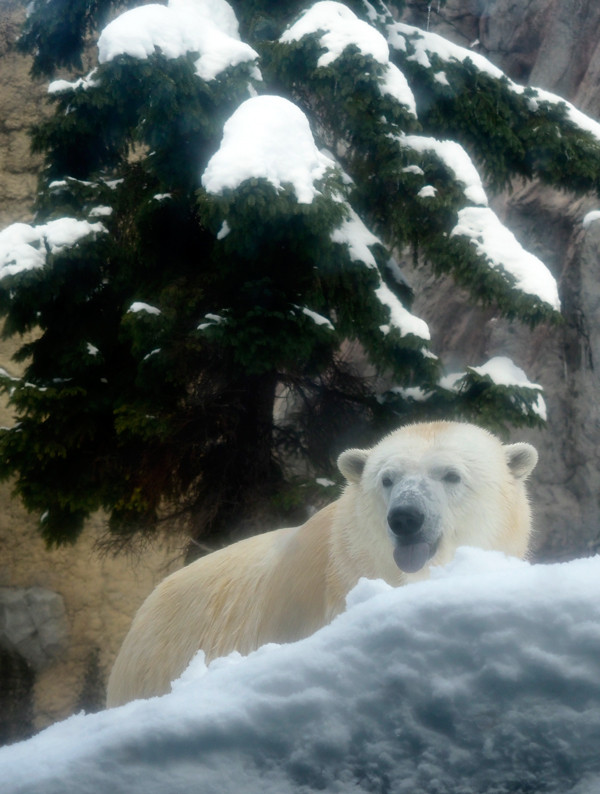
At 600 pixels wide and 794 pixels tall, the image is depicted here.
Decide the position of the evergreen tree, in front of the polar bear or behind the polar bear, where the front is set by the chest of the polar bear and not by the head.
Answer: behind

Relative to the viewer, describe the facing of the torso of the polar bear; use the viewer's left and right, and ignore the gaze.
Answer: facing the viewer and to the right of the viewer
